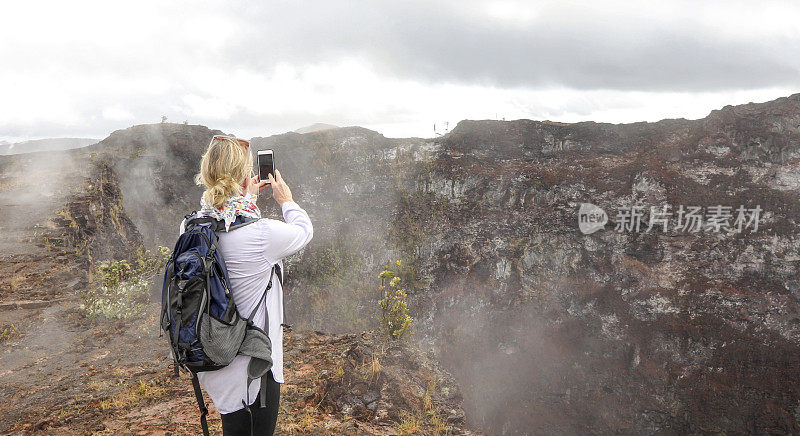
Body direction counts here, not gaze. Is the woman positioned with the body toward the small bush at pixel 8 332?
no

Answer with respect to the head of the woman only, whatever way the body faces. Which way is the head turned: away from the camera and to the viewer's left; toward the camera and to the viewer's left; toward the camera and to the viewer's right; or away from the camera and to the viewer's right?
away from the camera and to the viewer's right

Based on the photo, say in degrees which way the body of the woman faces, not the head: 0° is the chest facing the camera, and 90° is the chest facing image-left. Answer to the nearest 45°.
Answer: approximately 225°
